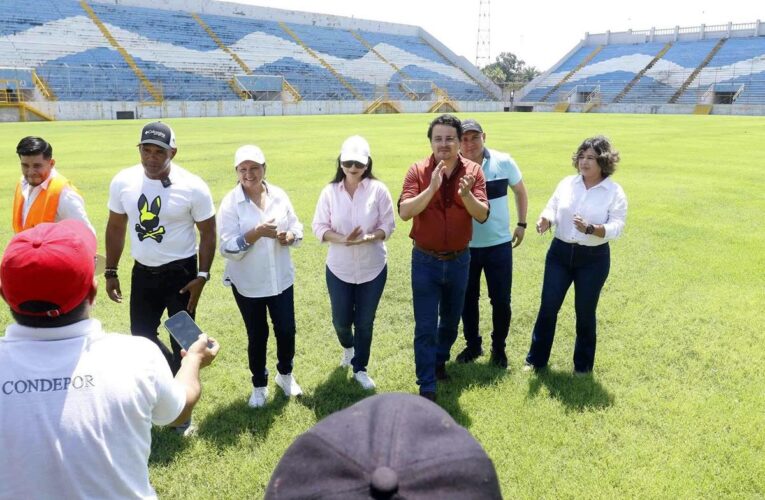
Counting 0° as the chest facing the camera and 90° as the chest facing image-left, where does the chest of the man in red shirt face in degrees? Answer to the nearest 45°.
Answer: approximately 0°

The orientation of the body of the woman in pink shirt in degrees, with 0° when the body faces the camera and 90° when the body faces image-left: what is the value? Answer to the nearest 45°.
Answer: approximately 0°

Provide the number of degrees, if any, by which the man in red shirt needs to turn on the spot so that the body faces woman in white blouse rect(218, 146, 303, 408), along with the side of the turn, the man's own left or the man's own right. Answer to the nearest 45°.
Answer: approximately 90° to the man's own right

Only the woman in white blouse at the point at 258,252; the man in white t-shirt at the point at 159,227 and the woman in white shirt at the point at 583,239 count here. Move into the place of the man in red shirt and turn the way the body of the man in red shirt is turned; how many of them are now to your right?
2

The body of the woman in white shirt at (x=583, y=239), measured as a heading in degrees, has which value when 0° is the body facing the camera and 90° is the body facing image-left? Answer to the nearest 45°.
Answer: approximately 45°

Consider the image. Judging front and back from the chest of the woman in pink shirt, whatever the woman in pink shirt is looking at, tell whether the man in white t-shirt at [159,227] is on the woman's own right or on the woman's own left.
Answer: on the woman's own right
